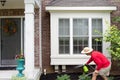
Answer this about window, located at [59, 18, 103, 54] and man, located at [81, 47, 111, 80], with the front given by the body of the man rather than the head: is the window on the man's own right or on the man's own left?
on the man's own right

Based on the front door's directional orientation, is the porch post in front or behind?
in front

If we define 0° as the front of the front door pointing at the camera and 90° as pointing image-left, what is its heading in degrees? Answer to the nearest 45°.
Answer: approximately 0°

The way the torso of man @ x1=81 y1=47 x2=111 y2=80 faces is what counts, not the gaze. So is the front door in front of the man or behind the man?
in front

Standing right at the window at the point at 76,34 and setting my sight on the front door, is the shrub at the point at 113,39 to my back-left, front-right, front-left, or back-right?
back-left

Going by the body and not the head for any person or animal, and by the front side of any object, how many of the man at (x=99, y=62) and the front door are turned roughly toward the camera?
1

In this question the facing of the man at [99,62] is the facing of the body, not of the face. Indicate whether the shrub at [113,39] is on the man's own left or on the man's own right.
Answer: on the man's own right

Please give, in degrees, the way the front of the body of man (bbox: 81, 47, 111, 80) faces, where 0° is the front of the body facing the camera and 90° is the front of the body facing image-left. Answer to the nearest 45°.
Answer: approximately 90°

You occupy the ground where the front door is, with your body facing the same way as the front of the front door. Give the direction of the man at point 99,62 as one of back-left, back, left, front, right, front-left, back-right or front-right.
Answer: front-left

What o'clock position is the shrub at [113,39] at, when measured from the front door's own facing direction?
The shrub is roughly at 10 o'clock from the front door.
